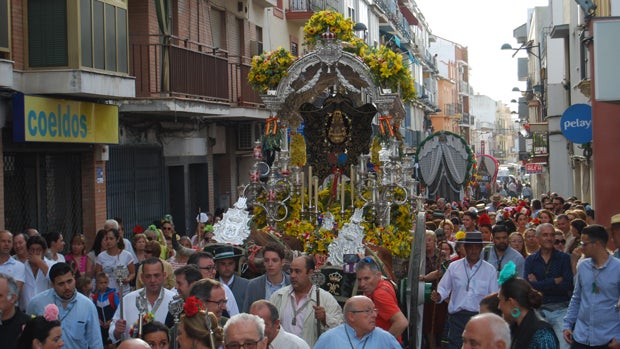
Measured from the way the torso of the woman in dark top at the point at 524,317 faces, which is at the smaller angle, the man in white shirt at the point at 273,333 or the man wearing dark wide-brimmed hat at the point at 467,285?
the man in white shirt

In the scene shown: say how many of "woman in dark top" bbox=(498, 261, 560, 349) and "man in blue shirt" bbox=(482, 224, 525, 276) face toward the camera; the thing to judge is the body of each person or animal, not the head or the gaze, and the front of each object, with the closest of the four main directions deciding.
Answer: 1

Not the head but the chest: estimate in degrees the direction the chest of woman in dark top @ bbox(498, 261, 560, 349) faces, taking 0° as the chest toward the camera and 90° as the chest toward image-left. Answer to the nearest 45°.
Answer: approximately 90°

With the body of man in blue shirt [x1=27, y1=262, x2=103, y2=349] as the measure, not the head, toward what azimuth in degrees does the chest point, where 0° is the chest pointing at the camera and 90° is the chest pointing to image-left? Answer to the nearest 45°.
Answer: approximately 0°

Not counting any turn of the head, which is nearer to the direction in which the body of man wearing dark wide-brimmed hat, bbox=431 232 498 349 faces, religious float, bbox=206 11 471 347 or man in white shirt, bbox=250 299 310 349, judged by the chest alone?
the man in white shirt

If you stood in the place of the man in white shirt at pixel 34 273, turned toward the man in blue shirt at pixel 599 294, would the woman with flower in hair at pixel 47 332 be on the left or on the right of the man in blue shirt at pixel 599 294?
right

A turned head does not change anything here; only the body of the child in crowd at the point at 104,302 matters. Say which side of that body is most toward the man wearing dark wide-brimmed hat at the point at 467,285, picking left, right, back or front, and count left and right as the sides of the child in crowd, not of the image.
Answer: left

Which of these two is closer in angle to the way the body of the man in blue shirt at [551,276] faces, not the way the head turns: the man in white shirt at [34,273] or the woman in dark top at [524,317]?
the woman in dark top
